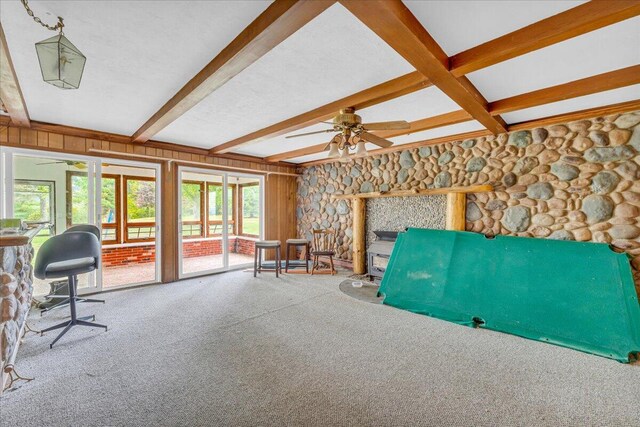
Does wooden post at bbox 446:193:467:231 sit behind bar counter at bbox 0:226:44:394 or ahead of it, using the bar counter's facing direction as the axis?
ahead

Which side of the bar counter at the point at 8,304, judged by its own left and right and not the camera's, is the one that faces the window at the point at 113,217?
left

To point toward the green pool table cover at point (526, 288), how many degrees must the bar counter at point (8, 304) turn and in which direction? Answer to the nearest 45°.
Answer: approximately 45° to its right

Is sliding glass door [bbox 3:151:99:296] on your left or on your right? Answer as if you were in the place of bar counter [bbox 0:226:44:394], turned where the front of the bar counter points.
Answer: on your left

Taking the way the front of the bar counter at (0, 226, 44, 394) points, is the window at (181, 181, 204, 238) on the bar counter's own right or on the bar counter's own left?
on the bar counter's own left

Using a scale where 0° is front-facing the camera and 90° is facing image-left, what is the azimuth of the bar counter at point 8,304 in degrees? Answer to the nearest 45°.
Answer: approximately 270°

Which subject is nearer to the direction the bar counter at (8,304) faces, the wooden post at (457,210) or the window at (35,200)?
the wooden post

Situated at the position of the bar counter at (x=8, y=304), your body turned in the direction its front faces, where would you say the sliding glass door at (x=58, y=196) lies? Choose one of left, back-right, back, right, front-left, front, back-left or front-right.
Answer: left

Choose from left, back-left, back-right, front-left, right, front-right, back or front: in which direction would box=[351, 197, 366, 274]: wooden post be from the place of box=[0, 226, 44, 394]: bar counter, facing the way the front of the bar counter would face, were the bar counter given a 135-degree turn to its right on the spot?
back-left

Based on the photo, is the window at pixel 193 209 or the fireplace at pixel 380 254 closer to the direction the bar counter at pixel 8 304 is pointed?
the fireplace
